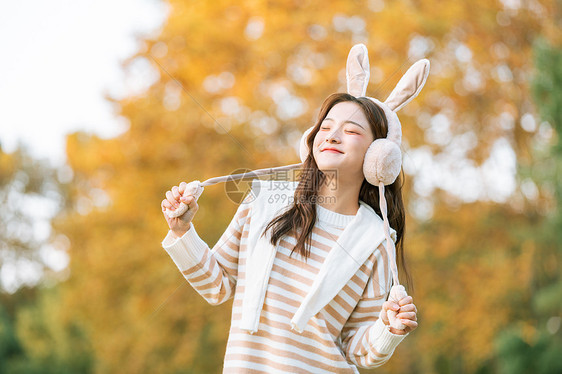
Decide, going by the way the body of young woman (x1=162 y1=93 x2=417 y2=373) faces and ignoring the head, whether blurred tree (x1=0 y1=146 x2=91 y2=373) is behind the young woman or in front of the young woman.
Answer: behind

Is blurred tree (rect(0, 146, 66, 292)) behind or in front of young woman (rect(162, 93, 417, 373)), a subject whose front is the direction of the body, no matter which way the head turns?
behind

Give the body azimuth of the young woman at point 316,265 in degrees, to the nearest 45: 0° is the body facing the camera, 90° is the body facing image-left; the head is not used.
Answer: approximately 0°
